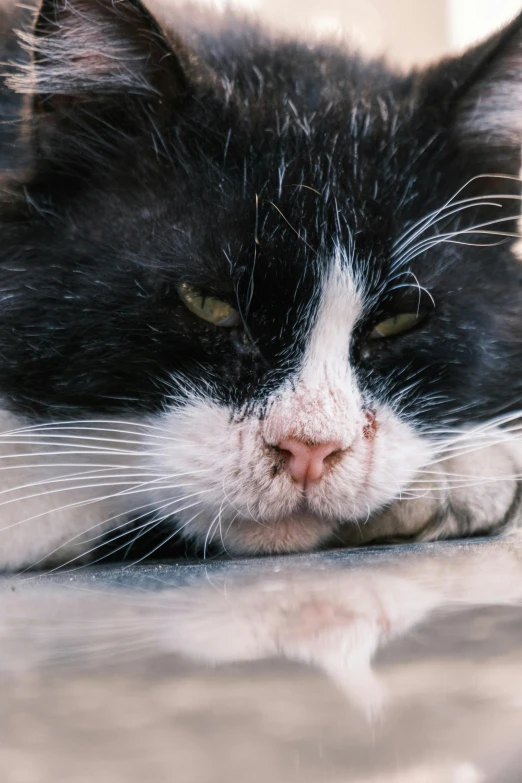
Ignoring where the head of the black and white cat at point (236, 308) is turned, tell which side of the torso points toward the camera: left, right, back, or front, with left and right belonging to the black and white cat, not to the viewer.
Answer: front
